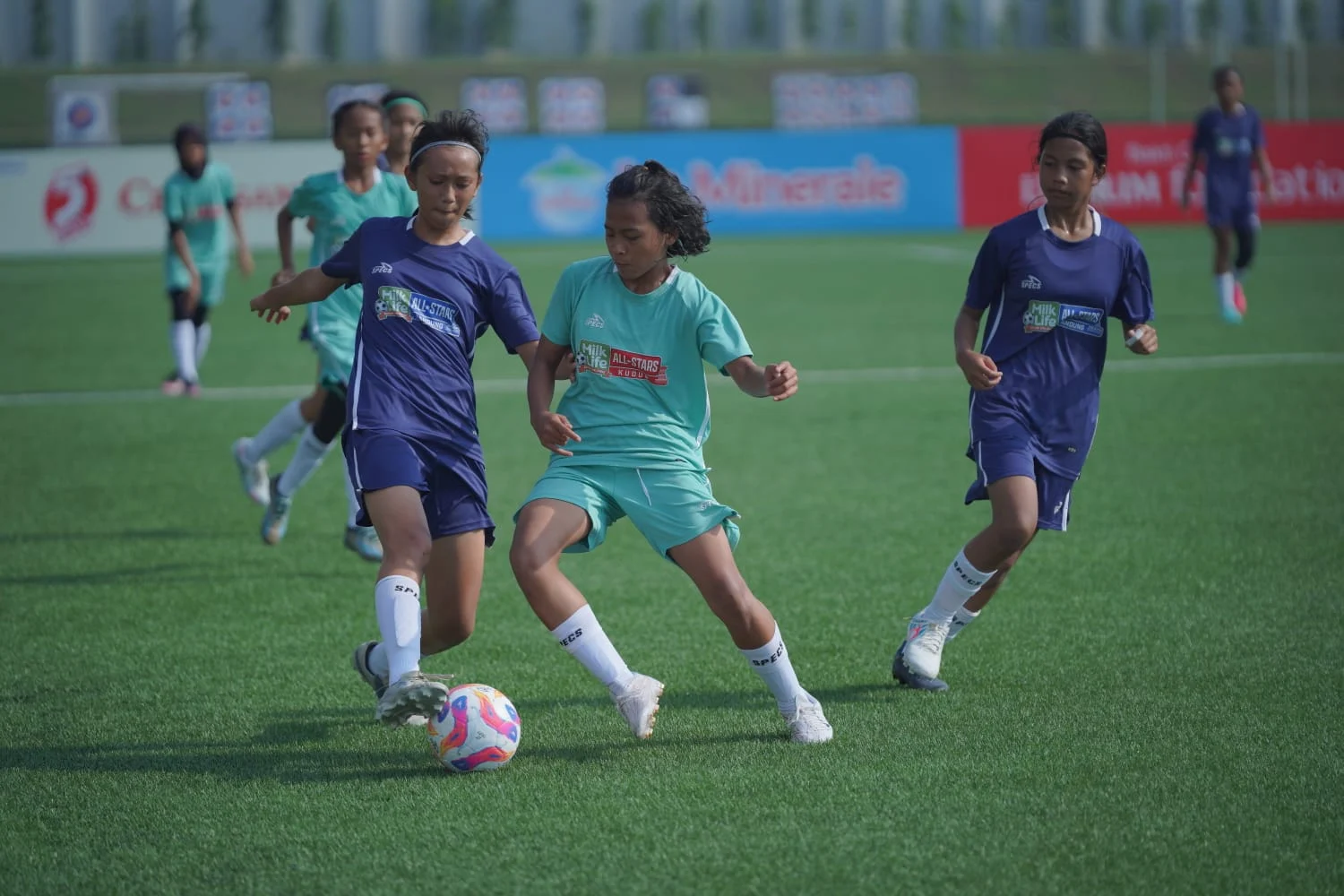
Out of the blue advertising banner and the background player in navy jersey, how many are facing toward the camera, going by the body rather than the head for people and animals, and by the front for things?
2

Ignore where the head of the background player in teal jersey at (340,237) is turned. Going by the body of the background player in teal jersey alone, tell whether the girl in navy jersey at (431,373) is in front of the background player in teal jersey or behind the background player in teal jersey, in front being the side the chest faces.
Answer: in front

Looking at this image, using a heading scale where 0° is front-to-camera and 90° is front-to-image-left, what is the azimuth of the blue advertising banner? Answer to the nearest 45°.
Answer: approximately 0°

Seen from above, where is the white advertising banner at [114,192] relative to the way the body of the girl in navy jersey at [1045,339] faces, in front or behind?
behind

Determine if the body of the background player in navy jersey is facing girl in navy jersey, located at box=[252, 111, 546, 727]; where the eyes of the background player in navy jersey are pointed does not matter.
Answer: yes

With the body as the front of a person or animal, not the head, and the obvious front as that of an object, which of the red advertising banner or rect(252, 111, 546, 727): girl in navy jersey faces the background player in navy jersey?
the red advertising banner

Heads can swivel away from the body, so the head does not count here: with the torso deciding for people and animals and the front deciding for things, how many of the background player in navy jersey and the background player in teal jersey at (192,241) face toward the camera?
2

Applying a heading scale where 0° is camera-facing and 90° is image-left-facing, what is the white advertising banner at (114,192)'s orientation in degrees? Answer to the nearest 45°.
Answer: approximately 0°

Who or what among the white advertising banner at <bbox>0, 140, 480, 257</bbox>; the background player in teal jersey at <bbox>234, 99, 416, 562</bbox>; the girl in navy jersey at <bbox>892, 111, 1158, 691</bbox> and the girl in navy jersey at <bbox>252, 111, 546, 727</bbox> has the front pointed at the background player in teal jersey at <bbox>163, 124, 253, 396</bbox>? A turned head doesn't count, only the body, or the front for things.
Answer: the white advertising banner
